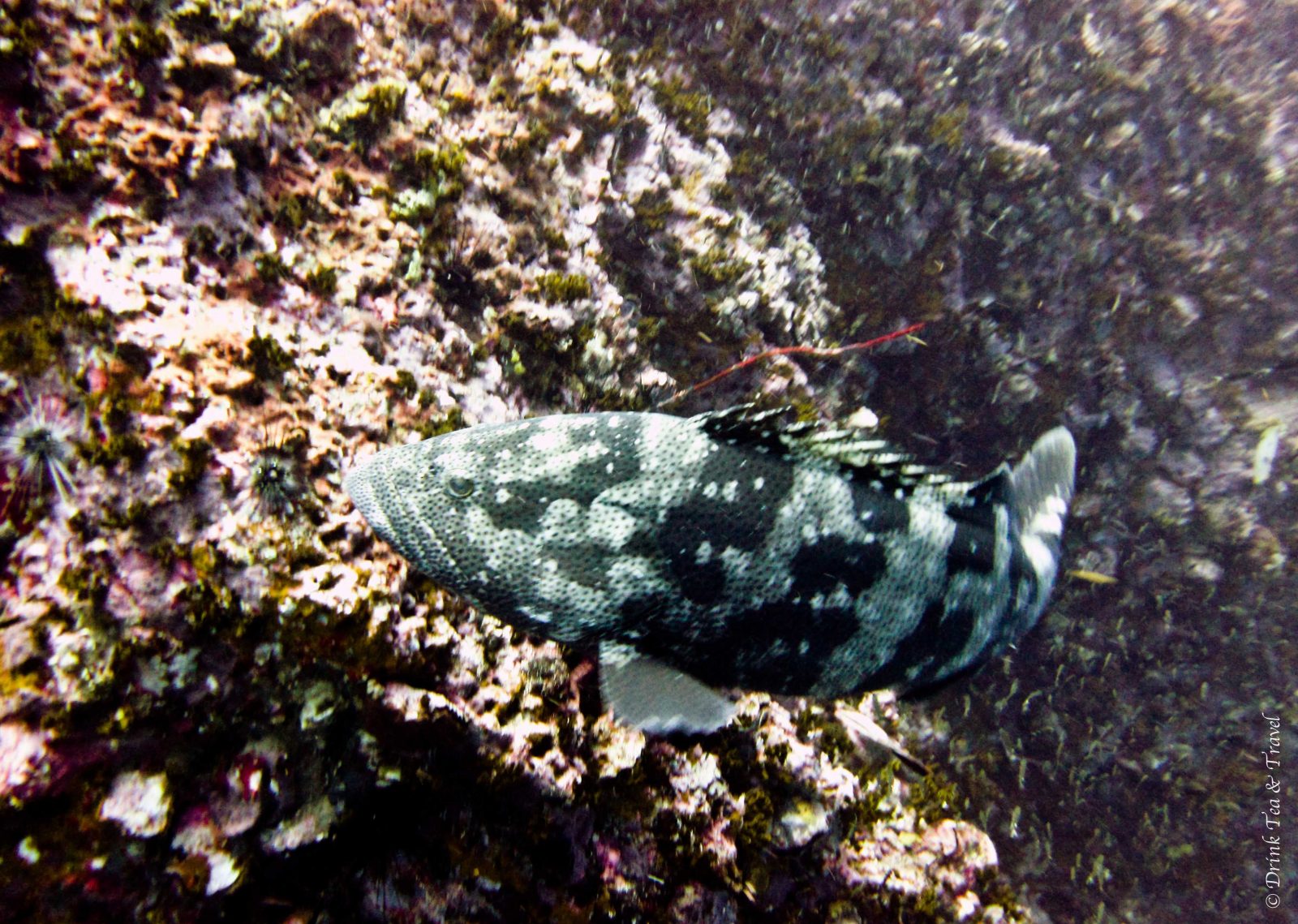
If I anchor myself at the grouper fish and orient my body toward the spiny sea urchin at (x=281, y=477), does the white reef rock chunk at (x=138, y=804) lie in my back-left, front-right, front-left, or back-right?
front-left

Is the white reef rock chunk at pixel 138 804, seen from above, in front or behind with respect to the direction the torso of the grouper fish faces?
in front

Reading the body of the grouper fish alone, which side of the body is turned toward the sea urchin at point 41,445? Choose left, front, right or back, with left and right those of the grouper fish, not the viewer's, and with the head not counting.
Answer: front

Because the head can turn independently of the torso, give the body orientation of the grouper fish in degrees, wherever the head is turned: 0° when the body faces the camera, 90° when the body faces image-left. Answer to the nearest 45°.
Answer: approximately 90°

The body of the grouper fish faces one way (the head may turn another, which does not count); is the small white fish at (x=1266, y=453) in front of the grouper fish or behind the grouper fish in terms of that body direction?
behind

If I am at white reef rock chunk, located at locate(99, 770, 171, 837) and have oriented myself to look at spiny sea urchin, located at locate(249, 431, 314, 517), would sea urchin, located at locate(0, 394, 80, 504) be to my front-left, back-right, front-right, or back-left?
front-left

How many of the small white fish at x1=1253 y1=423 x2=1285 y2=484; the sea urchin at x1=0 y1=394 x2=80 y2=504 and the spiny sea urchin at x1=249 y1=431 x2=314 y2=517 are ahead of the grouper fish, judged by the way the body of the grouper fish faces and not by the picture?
2

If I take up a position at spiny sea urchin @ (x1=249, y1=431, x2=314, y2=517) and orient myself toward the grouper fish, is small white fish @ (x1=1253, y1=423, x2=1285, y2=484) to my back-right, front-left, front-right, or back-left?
front-left

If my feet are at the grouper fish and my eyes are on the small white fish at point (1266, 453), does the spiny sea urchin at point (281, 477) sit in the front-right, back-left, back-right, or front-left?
back-left

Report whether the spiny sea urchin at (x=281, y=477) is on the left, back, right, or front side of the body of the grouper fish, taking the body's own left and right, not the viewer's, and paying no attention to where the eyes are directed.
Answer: front
